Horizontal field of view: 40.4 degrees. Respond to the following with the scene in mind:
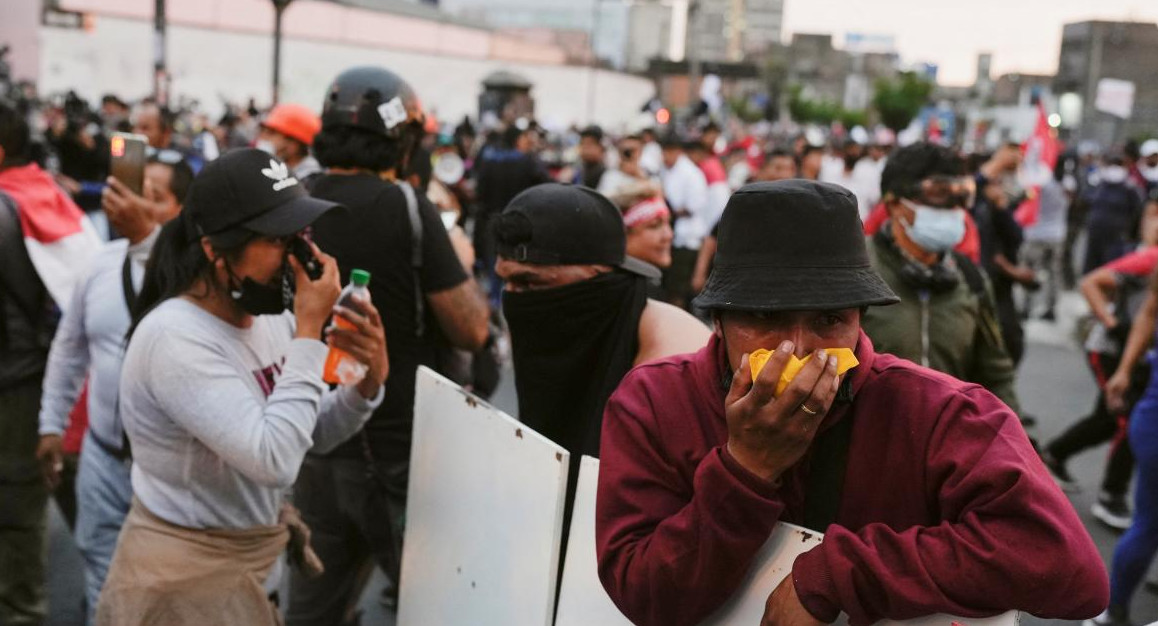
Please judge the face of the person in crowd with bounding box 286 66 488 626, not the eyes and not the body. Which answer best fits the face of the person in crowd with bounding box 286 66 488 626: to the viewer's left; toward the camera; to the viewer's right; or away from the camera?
away from the camera

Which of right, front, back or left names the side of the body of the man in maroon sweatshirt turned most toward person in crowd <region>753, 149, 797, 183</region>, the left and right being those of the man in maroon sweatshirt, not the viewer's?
back

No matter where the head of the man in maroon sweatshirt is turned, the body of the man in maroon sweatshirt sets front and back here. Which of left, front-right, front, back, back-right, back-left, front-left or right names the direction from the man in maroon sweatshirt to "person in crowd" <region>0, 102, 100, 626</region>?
back-right

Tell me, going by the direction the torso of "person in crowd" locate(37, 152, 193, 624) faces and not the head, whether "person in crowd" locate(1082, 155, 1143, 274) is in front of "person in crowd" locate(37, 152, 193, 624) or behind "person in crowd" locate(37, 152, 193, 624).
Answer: behind

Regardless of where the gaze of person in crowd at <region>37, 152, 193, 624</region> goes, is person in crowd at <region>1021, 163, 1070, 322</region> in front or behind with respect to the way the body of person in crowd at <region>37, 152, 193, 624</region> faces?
behind

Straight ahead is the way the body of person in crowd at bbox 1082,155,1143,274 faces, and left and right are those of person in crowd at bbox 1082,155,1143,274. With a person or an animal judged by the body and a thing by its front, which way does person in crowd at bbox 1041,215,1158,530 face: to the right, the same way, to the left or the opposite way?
to the right

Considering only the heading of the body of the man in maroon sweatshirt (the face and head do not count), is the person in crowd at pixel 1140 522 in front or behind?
behind
